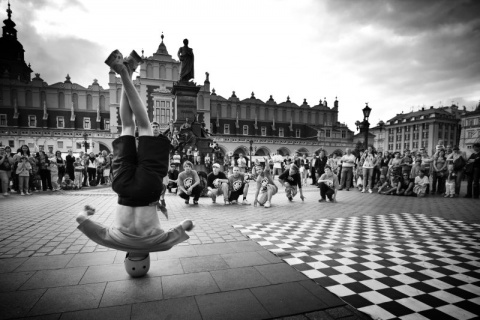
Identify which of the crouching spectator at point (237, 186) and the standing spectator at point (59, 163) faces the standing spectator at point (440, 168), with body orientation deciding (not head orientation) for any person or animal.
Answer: the standing spectator at point (59, 163)

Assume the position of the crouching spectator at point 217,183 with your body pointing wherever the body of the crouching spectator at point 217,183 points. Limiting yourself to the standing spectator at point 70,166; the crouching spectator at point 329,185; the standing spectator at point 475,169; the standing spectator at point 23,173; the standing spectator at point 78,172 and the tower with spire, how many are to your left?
2

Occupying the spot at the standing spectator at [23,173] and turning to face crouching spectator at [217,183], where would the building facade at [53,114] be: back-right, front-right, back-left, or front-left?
back-left

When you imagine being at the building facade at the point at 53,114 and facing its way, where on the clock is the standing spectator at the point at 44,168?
The standing spectator is roughly at 12 o'clock from the building facade.

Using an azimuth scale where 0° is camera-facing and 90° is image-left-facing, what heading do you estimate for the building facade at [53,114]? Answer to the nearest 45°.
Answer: approximately 0°

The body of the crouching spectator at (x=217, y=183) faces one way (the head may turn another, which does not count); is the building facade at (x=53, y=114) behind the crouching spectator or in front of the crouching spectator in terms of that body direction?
behind

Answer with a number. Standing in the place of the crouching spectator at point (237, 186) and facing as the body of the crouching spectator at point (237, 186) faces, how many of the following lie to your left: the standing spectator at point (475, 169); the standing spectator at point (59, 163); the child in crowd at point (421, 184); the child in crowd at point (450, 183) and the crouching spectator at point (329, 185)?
4

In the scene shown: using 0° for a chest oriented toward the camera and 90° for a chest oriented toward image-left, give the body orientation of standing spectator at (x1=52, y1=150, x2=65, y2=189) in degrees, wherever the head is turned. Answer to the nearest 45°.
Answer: approximately 315°

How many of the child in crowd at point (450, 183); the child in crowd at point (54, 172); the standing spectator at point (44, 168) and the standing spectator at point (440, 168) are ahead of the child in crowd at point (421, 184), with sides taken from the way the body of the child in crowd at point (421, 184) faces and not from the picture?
2

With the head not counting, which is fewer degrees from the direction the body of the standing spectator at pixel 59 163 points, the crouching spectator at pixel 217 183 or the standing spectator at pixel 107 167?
the crouching spectator

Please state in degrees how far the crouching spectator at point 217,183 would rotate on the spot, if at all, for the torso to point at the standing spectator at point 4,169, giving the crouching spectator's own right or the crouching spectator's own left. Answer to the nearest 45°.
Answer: approximately 90° to the crouching spectator's own right

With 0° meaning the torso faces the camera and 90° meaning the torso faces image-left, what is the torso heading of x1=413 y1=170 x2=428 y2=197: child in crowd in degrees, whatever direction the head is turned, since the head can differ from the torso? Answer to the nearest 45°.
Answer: approximately 45°
